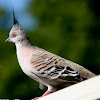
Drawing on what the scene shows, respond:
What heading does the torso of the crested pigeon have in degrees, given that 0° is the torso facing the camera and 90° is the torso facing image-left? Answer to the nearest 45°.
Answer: approximately 90°
